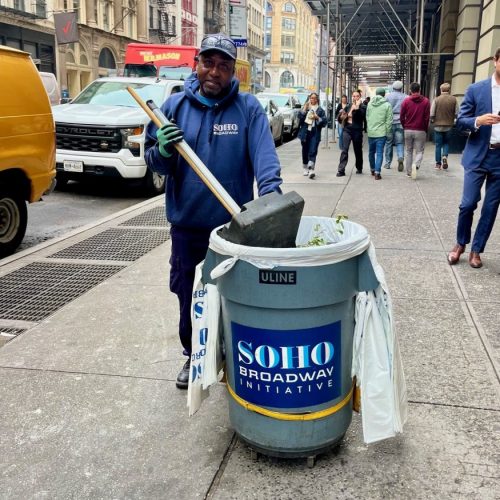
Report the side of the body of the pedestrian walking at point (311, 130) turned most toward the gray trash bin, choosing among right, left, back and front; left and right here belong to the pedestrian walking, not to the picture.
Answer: front

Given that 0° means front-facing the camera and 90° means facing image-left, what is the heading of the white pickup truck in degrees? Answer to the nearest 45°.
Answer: approximately 45°

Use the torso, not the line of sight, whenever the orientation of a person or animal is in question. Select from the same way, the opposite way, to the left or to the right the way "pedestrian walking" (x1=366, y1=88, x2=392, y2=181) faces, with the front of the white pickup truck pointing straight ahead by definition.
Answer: the opposite way

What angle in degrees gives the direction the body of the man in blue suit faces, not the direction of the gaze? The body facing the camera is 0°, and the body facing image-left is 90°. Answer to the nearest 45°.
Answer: approximately 0°

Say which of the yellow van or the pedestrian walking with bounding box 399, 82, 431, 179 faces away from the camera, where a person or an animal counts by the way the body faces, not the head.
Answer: the pedestrian walking

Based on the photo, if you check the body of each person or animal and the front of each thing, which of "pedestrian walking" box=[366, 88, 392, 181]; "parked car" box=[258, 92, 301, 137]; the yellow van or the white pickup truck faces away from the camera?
the pedestrian walking

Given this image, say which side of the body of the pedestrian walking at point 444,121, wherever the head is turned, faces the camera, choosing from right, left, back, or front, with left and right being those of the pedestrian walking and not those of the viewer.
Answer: back

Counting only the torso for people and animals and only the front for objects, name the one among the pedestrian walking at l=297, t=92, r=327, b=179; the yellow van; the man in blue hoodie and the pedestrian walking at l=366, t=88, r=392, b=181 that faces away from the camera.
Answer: the pedestrian walking at l=366, t=88, r=392, b=181

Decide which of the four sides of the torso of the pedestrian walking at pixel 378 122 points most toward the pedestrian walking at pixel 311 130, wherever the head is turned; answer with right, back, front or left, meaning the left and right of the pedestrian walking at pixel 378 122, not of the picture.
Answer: left

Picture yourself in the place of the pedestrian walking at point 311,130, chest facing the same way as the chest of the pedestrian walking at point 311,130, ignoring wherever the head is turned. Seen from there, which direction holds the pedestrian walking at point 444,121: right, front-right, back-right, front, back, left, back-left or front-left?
left
